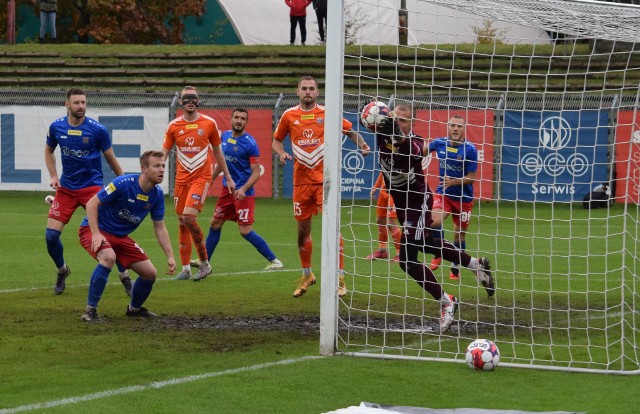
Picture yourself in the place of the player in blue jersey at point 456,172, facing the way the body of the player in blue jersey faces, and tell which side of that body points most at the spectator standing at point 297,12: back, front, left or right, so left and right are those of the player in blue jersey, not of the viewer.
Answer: back

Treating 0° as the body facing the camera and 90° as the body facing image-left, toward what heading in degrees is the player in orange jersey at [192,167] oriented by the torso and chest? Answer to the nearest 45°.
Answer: approximately 0°

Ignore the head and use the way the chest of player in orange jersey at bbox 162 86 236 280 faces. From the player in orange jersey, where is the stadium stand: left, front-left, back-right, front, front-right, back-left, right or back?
back

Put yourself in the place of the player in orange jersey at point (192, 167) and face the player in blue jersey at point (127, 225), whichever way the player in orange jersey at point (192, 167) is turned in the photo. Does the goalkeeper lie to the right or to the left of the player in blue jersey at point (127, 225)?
left

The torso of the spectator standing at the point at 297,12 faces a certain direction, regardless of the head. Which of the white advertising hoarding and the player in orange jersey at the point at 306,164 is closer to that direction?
the player in orange jersey

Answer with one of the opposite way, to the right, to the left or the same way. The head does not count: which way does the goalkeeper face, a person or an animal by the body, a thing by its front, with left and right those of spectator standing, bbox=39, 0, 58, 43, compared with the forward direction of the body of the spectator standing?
to the right

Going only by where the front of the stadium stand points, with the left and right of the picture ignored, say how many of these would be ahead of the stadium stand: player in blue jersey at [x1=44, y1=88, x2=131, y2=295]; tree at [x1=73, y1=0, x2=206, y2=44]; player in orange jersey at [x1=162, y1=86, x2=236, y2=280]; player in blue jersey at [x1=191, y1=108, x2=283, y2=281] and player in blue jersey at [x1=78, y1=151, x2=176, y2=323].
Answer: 4

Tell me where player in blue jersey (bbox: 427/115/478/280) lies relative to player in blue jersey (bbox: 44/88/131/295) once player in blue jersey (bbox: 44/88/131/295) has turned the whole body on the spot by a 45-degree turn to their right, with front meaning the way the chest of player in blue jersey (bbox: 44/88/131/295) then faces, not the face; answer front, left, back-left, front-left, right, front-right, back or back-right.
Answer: back-left

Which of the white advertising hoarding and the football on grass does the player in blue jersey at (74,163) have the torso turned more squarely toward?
the football on grass

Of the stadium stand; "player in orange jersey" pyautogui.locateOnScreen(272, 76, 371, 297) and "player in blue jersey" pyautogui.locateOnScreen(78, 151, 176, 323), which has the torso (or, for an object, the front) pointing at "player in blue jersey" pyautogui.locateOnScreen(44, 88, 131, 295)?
the stadium stand

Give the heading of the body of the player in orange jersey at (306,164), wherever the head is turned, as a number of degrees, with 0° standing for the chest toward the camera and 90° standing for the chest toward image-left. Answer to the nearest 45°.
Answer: approximately 0°

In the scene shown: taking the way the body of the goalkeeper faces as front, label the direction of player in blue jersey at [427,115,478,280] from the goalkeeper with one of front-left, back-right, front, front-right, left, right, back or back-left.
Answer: back-right
